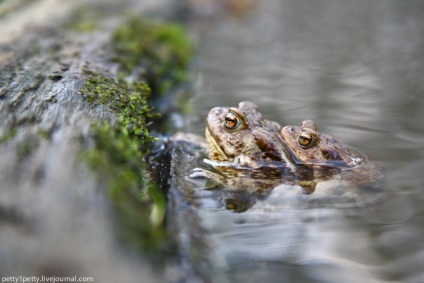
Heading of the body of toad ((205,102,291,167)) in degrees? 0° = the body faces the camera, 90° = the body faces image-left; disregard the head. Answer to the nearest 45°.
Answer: approximately 90°
